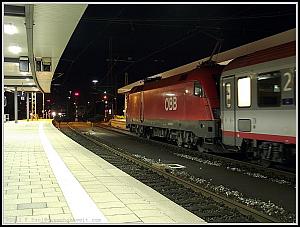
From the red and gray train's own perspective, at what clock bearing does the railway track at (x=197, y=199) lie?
The railway track is roughly at 8 o'clock from the red and gray train.

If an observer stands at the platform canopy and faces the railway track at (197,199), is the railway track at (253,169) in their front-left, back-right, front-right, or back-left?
front-left

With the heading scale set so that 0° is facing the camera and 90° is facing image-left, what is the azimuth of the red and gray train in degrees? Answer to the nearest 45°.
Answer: approximately 135°
